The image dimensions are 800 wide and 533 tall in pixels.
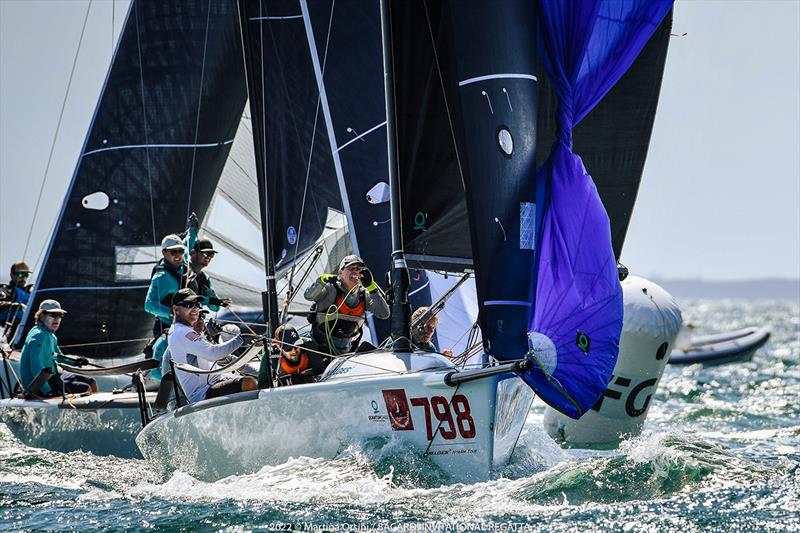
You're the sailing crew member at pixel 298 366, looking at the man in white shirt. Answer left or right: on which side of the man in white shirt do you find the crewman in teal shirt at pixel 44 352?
right

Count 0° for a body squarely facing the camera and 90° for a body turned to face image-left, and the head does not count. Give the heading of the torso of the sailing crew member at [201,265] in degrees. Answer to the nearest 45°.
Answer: approximately 315°

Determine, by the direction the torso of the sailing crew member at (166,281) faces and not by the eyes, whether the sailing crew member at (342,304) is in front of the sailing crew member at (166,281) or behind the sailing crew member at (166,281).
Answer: in front

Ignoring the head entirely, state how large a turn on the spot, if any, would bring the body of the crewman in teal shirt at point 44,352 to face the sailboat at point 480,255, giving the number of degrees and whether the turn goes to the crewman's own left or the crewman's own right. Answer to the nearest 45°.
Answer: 0° — they already face it

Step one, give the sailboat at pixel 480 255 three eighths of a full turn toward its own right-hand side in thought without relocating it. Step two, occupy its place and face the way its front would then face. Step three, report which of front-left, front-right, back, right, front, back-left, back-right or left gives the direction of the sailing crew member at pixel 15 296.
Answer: front-right

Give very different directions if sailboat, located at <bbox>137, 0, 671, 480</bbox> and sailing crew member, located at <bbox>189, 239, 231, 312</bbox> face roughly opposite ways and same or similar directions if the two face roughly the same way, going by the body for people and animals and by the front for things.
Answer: same or similar directions

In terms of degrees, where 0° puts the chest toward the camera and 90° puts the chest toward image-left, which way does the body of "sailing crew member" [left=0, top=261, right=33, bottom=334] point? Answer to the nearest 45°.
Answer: approximately 315°

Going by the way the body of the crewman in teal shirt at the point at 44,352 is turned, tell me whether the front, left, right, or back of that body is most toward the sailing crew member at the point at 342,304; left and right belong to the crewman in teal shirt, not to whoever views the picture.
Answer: front

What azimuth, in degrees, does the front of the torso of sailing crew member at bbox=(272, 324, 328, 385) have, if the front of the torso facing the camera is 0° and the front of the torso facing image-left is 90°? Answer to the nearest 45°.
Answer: approximately 315°

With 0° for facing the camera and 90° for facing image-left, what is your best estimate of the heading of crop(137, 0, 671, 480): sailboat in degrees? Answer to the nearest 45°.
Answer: approximately 315°
